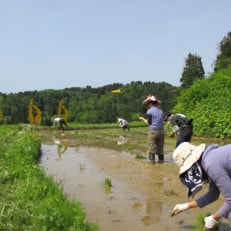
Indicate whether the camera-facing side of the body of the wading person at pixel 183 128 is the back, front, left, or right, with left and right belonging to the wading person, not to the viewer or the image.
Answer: left

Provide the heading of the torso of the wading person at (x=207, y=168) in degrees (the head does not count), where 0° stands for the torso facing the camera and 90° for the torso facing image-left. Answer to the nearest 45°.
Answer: approximately 90°

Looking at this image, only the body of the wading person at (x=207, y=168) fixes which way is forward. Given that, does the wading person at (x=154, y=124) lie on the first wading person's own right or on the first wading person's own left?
on the first wading person's own right

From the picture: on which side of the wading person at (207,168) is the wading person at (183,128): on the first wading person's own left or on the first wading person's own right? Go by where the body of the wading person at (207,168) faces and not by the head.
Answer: on the first wading person's own right

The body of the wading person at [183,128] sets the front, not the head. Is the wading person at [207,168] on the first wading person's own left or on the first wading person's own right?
on the first wading person's own left

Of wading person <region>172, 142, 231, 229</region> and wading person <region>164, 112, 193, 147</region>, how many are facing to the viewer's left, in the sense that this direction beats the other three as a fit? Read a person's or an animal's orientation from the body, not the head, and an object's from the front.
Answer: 2
